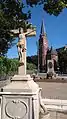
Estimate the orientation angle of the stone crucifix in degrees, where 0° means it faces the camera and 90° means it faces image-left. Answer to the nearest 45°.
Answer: approximately 45°
